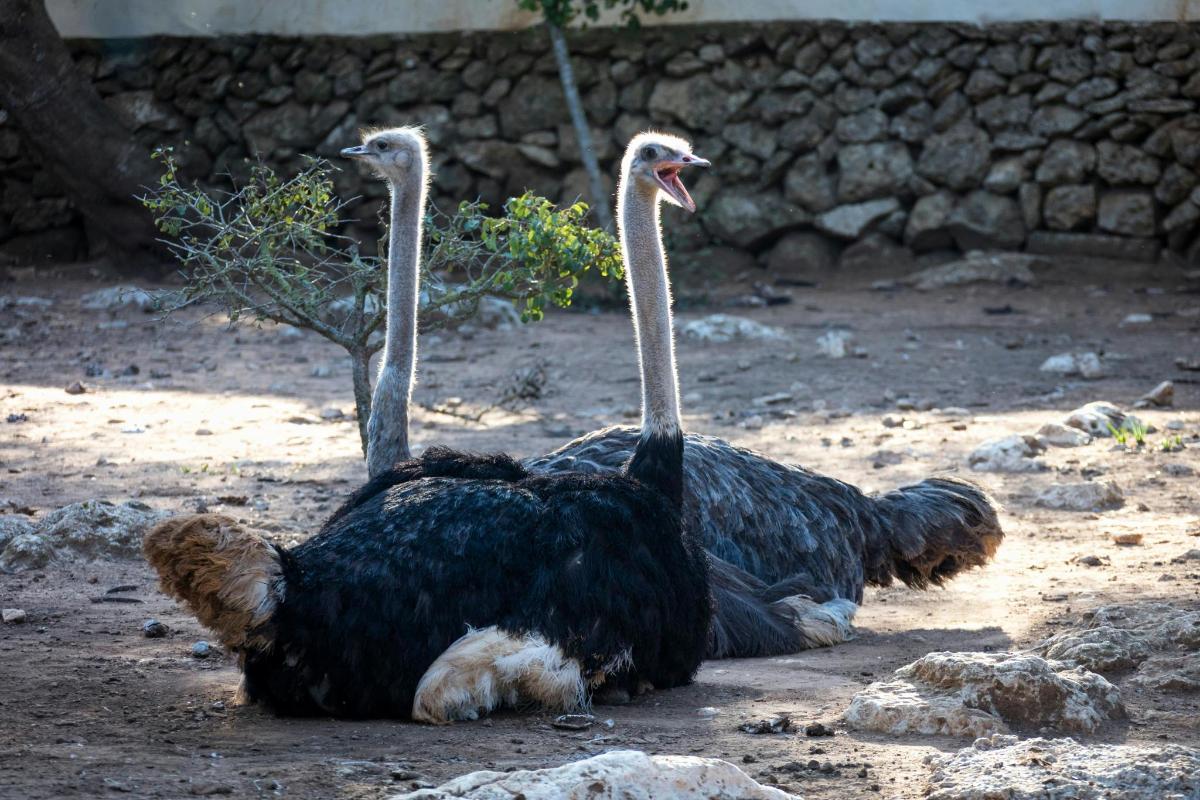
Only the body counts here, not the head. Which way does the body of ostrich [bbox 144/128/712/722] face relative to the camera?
to the viewer's right

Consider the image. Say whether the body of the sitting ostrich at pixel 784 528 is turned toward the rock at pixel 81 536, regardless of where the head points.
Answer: yes

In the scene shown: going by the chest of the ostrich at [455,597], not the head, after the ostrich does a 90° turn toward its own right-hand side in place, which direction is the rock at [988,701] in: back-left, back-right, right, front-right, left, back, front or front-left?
left

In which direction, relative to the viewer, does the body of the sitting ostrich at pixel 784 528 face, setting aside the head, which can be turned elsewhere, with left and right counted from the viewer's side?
facing to the left of the viewer

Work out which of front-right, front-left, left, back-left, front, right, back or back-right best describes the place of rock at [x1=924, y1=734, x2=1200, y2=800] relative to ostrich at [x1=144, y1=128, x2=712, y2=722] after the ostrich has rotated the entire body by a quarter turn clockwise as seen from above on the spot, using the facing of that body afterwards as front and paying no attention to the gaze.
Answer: front-left

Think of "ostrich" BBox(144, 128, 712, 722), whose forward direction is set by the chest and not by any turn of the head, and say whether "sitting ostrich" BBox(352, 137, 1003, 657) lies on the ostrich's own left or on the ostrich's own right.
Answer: on the ostrich's own left

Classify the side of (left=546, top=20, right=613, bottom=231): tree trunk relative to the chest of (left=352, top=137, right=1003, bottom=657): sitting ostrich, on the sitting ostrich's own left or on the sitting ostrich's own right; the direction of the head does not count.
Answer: on the sitting ostrich's own right

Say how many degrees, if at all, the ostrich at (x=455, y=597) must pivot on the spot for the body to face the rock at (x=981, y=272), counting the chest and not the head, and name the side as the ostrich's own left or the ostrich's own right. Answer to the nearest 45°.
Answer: approximately 45° to the ostrich's own left

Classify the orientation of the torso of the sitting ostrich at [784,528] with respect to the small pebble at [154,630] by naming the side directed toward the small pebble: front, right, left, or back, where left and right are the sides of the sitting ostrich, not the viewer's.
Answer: front

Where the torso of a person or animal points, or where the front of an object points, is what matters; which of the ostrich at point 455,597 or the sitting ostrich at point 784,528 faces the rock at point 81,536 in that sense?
the sitting ostrich

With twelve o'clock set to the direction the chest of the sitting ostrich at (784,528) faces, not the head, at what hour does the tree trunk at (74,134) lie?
The tree trunk is roughly at 2 o'clock from the sitting ostrich.

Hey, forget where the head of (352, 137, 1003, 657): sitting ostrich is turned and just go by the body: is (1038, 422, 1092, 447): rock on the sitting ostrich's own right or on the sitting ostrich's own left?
on the sitting ostrich's own right

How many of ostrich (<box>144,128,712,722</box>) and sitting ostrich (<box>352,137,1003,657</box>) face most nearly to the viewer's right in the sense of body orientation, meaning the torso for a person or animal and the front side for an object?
1

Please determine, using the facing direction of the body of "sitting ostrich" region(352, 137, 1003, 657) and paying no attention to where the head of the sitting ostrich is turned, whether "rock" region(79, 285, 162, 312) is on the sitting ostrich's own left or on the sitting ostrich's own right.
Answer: on the sitting ostrich's own right

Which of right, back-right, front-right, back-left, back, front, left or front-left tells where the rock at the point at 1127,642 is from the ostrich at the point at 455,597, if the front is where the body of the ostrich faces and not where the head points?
front

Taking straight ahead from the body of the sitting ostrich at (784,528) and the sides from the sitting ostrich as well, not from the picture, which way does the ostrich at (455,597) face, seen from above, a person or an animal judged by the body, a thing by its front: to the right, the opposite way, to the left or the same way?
the opposite way
